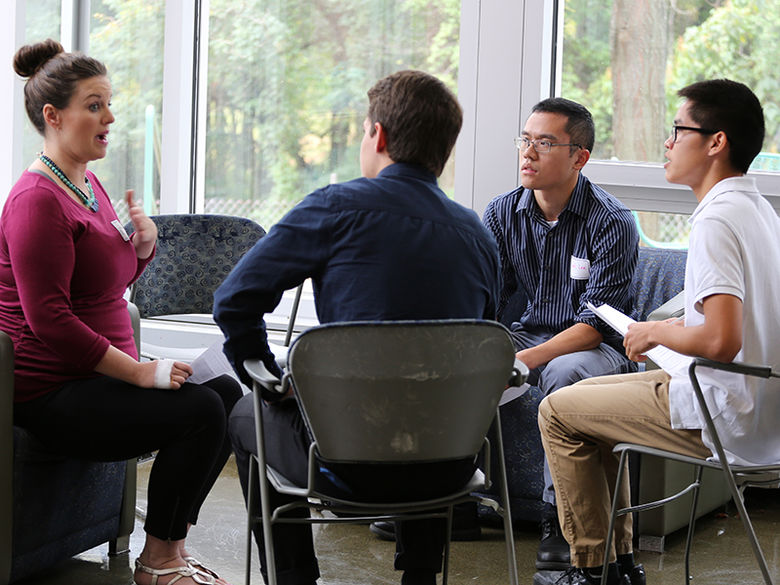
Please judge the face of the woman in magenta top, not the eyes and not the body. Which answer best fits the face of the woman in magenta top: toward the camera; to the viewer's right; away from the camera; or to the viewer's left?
to the viewer's right

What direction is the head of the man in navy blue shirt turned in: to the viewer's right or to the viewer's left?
to the viewer's left

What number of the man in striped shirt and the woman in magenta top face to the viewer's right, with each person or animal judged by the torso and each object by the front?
1

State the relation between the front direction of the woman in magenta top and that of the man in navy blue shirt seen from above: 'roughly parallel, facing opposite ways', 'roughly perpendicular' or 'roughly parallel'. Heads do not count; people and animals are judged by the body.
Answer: roughly perpendicular

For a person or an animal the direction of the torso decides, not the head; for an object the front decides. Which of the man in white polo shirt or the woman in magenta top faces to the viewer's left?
the man in white polo shirt

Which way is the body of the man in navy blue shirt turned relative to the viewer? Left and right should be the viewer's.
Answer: facing away from the viewer

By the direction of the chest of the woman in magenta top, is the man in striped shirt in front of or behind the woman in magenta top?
in front

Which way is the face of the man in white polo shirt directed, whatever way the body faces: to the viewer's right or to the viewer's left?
to the viewer's left

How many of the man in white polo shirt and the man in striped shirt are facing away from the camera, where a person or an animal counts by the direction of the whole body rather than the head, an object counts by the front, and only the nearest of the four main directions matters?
0

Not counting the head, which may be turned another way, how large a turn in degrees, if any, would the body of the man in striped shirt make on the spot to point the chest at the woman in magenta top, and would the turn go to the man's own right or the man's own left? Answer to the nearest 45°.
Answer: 0° — they already face them

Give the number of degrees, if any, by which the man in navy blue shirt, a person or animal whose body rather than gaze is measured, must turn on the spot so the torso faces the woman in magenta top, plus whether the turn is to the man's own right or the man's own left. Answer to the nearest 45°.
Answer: approximately 45° to the man's own left

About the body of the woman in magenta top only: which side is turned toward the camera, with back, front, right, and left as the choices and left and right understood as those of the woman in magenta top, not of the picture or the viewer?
right

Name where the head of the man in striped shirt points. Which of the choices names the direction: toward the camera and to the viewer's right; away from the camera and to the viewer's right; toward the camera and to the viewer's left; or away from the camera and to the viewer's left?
toward the camera and to the viewer's left
